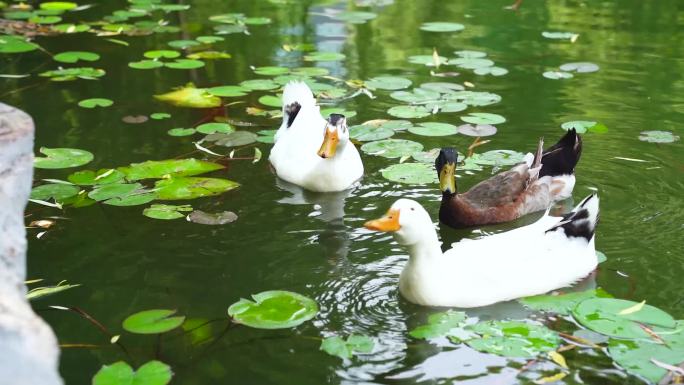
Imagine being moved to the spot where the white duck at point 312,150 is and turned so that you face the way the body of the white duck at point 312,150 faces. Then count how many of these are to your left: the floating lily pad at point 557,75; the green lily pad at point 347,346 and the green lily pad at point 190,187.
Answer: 1

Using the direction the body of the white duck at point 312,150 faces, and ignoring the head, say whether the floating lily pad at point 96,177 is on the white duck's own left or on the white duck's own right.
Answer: on the white duck's own right

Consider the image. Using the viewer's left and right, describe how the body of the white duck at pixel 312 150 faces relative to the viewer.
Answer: facing the viewer and to the right of the viewer

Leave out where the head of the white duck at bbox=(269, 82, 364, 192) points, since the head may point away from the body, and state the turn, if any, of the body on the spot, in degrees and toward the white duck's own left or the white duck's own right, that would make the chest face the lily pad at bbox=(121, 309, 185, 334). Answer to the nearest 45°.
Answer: approximately 45° to the white duck's own right

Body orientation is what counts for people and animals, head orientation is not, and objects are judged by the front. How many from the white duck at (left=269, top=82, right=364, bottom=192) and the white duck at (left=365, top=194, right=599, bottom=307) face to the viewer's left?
1

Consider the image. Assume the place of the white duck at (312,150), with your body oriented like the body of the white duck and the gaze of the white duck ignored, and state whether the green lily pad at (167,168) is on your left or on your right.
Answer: on your right

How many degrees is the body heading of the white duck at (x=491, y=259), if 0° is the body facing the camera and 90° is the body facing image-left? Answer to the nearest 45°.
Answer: approximately 90°

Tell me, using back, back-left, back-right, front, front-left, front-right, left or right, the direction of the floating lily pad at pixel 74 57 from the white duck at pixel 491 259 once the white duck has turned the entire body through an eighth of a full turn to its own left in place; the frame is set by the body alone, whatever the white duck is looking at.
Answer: right

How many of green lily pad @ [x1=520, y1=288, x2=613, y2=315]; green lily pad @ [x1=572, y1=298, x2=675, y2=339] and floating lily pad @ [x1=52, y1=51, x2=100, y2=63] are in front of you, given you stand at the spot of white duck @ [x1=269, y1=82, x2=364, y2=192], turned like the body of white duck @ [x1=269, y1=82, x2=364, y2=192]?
2

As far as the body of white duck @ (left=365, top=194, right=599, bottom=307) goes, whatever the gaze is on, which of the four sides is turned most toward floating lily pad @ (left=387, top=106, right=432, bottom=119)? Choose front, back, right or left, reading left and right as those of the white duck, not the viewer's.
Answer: right

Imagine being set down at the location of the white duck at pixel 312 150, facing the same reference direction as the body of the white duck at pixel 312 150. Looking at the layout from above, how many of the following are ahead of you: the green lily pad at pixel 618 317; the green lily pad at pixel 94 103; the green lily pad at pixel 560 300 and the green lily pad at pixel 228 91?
2

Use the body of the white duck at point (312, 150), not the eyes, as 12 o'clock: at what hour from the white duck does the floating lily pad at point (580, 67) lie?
The floating lily pad is roughly at 9 o'clock from the white duck.

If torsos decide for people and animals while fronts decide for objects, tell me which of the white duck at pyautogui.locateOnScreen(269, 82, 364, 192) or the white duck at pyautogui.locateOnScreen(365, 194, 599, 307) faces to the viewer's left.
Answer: the white duck at pyautogui.locateOnScreen(365, 194, 599, 307)

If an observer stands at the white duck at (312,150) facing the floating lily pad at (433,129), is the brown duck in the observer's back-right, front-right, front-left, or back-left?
front-right

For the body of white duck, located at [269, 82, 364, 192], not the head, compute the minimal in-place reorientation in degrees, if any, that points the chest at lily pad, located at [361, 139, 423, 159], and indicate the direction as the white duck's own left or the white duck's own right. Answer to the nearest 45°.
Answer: approximately 90° to the white duck's own left

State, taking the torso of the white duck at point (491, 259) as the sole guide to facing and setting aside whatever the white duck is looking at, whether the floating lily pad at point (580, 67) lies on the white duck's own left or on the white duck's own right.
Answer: on the white duck's own right
